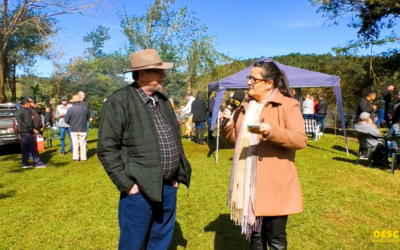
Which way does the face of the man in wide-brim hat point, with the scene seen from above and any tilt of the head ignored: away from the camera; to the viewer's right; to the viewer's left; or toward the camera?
to the viewer's right

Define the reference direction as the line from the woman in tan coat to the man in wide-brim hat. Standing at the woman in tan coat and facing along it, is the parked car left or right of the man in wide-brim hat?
right

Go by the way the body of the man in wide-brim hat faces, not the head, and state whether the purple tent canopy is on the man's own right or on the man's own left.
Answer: on the man's own left

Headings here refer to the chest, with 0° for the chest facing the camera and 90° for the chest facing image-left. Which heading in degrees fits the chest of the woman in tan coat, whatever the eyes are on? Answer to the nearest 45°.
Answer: approximately 45°

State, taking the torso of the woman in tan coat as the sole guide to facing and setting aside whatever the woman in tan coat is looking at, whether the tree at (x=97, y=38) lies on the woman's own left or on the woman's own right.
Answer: on the woman's own right

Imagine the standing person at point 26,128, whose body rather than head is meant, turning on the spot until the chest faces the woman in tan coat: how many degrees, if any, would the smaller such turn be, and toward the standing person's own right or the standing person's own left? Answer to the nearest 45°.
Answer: approximately 90° to the standing person's own right

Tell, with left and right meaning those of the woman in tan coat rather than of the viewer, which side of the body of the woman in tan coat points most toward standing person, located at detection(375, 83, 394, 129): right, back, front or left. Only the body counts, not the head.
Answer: back

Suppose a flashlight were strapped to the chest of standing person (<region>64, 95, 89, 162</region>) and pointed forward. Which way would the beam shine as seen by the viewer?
away from the camera

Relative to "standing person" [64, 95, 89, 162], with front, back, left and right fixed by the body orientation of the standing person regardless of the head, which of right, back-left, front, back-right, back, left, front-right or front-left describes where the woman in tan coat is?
back
